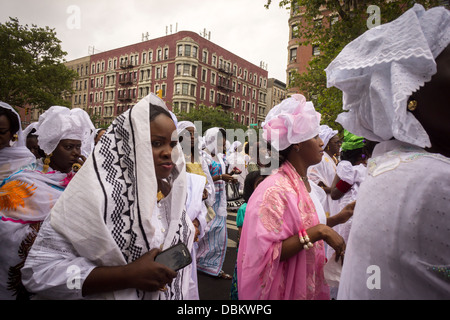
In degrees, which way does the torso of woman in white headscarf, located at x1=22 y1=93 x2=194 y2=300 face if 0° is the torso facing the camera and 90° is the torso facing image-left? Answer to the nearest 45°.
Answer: approximately 315°

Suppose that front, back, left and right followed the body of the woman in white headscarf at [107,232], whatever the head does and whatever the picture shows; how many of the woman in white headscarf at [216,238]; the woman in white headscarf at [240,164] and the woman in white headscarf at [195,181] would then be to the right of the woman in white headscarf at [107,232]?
0

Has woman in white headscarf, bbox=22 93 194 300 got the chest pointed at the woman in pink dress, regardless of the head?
no

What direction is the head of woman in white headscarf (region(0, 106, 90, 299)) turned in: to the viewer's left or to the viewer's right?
to the viewer's right
